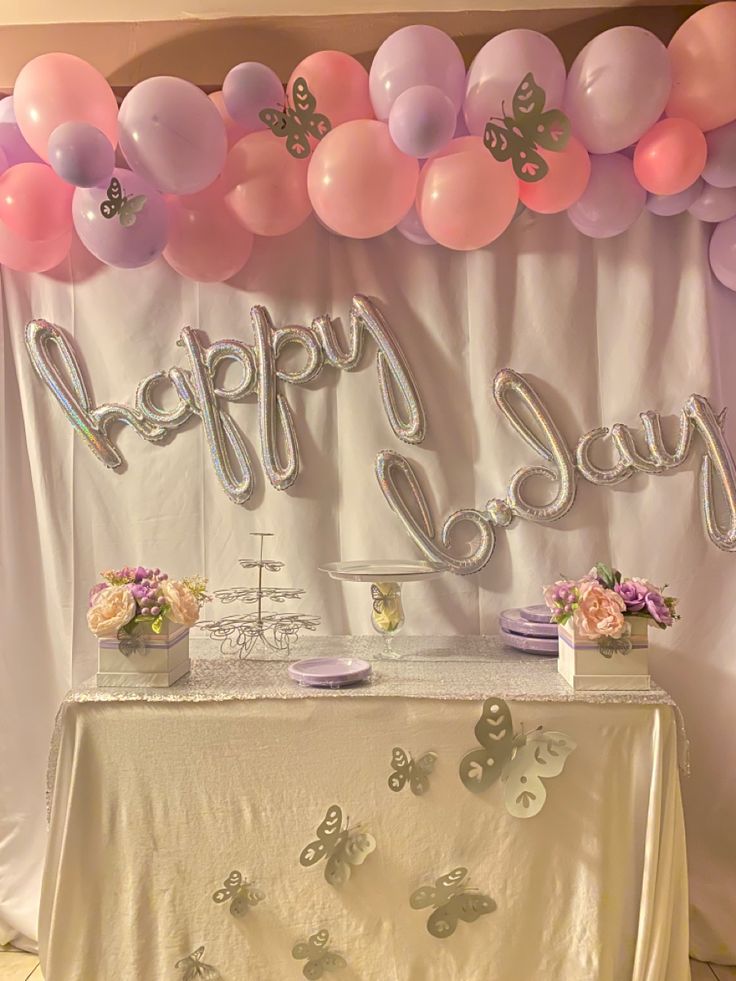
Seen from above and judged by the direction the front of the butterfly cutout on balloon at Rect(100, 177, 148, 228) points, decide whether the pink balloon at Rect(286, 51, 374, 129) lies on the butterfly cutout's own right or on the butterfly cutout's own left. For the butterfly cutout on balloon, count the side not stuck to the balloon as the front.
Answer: on the butterfly cutout's own left

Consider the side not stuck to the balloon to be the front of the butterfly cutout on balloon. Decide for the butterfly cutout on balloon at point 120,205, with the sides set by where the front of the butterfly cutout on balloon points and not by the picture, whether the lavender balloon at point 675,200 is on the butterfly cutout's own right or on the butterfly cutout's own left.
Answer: on the butterfly cutout's own left

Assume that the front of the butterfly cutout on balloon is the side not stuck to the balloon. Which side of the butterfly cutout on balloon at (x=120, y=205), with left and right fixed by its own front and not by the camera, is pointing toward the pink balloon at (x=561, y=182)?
left

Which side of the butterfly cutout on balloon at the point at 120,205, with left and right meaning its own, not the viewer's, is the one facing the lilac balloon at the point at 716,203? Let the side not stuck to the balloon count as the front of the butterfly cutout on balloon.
left

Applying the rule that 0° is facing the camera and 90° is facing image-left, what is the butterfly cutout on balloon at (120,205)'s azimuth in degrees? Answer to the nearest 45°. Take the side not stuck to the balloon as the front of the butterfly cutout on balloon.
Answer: approximately 0°

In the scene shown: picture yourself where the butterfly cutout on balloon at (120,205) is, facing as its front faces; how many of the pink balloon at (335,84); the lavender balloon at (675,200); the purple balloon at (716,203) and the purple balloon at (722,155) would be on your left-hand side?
4
